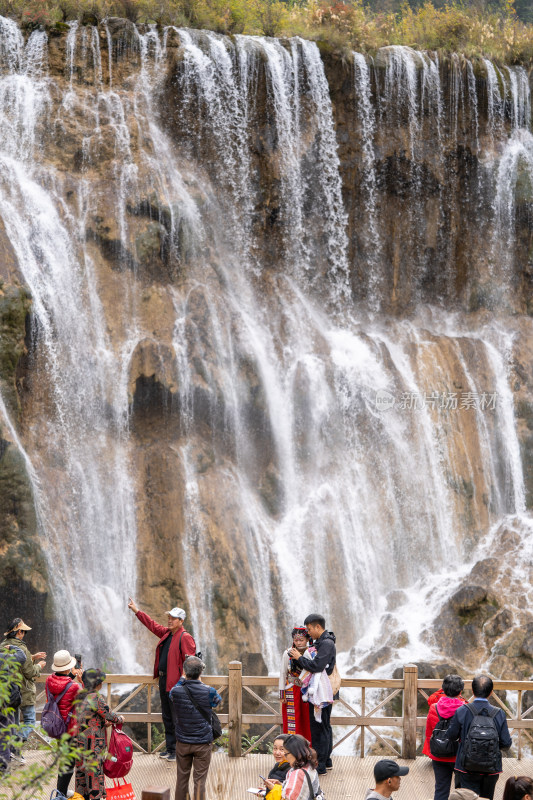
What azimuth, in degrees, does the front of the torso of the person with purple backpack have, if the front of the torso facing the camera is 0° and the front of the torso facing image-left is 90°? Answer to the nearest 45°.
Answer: approximately 225°

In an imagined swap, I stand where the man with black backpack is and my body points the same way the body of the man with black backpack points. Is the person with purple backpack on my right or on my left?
on my left

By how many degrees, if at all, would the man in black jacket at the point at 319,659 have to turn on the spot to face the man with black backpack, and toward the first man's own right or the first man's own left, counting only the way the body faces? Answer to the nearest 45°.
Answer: approximately 135° to the first man's own left

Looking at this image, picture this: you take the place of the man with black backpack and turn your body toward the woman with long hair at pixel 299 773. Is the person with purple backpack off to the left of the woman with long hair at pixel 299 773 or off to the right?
right

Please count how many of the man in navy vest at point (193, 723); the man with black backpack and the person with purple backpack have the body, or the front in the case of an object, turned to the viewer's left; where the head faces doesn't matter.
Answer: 0

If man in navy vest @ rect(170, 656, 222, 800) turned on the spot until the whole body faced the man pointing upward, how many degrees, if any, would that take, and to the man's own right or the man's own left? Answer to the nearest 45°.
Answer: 0° — they already face them

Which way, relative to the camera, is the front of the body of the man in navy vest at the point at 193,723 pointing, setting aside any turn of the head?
away from the camera

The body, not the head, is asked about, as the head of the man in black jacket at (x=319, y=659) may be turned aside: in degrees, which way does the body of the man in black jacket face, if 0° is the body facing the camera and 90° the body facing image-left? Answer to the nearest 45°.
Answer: approximately 90°
